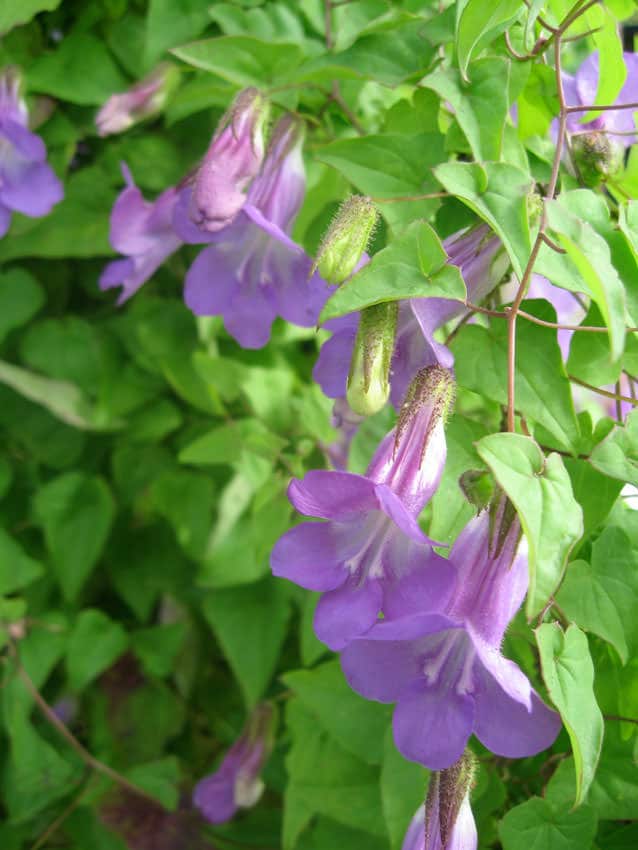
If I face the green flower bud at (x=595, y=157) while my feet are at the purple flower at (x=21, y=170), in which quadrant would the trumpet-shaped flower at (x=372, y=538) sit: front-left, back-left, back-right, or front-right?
front-right

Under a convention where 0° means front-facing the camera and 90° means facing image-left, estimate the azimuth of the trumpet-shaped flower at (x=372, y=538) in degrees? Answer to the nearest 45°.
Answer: approximately 45°

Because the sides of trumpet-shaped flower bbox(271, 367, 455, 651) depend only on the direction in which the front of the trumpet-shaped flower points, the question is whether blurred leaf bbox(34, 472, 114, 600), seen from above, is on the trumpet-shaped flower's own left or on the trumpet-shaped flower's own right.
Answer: on the trumpet-shaped flower's own right
